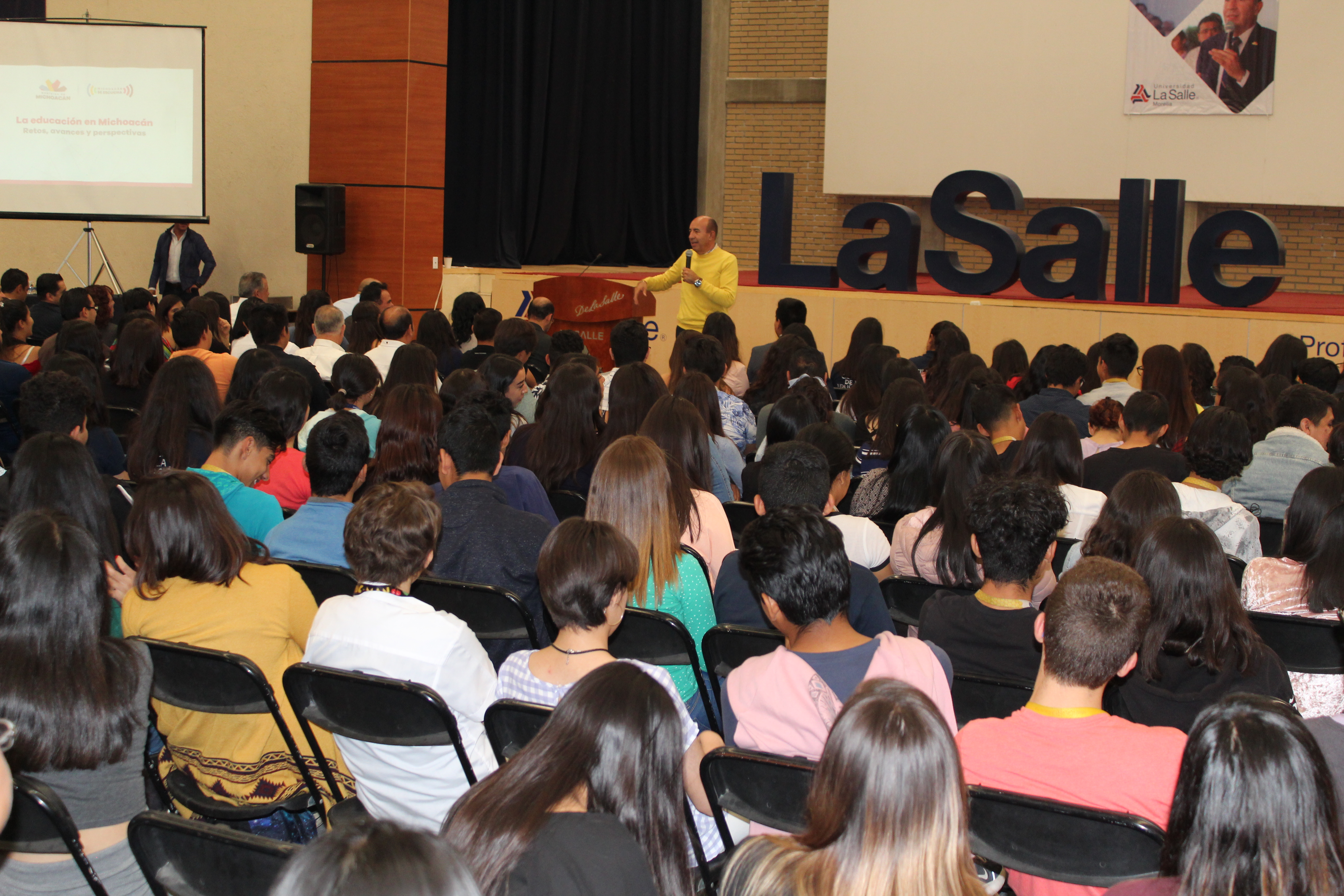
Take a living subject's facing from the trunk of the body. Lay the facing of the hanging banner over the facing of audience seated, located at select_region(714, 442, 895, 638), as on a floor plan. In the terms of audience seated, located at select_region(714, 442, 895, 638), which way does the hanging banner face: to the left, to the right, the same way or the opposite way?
the opposite way

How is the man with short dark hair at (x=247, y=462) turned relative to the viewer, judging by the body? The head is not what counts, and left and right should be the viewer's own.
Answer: facing away from the viewer and to the right of the viewer

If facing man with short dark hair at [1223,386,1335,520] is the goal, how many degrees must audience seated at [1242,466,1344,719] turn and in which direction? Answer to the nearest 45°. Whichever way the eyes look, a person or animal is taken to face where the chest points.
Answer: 0° — they already face them

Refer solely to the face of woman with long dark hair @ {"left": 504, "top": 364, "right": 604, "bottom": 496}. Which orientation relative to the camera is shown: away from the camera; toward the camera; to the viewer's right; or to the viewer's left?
away from the camera

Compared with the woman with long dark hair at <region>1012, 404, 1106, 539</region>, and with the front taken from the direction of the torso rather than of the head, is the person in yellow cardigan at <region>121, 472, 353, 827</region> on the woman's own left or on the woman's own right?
on the woman's own left

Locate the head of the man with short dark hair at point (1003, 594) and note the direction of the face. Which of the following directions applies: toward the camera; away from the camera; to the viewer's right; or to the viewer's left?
away from the camera

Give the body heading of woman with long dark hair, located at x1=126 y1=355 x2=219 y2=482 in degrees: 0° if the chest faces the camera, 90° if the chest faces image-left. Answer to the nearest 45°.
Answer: approximately 180°

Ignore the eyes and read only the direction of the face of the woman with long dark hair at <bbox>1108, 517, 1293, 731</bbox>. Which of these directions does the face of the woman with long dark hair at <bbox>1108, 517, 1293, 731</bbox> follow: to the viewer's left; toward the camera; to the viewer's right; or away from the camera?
away from the camera

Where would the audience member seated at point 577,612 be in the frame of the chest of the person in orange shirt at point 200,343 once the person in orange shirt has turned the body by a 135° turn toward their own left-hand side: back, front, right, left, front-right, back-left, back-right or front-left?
left

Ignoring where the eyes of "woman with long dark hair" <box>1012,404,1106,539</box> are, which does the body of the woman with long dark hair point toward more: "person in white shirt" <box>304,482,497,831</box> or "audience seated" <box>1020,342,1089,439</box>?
the audience seated

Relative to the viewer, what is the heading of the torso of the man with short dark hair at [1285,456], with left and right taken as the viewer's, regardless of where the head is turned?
facing away from the viewer and to the right of the viewer

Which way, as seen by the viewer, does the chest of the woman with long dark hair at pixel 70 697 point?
away from the camera

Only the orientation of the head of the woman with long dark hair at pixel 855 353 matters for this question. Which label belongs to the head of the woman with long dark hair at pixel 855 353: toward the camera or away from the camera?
away from the camera

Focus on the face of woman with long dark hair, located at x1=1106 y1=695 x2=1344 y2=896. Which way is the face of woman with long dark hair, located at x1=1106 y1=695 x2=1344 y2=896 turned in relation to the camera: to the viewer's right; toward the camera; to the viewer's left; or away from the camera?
away from the camera
